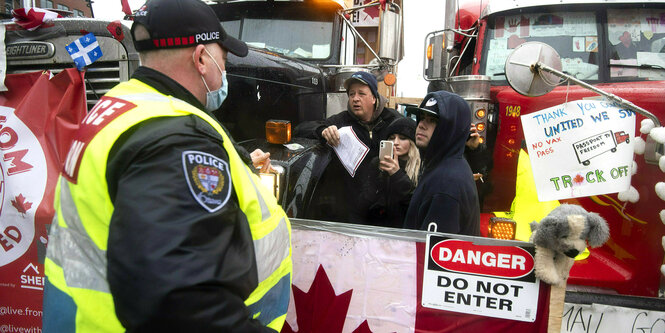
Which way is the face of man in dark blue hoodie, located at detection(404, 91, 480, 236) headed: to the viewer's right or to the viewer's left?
to the viewer's left

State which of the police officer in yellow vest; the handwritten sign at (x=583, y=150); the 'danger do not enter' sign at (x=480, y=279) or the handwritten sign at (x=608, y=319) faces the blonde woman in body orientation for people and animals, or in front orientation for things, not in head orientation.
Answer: the police officer in yellow vest

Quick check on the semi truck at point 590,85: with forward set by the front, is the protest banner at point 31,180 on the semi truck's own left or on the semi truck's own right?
on the semi truck's own right

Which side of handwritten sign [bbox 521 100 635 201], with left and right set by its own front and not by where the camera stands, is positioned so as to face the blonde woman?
right

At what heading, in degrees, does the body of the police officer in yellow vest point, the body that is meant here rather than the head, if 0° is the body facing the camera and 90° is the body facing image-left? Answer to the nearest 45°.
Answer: approximately 225°

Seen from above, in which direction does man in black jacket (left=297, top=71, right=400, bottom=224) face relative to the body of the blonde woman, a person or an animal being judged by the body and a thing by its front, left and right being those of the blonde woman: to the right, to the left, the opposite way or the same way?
the same way

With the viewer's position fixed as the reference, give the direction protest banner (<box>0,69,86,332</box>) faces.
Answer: facing the viewer

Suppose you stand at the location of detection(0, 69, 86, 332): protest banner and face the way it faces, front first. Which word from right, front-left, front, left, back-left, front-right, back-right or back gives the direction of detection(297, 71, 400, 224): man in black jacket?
left

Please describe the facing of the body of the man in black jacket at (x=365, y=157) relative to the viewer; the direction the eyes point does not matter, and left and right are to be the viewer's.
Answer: facing the viewer and to the left of the viewer

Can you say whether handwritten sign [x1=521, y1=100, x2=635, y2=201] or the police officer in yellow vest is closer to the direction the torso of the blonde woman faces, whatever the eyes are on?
the police officer in yellow vest

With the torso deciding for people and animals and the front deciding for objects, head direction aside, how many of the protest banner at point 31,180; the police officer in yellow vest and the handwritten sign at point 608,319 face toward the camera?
2

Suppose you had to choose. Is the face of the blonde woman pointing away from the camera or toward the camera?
toward the camera

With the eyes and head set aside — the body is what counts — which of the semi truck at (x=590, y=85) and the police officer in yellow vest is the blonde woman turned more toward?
the police officer in yellow vest

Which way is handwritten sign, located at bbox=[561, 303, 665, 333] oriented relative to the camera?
toward the camera

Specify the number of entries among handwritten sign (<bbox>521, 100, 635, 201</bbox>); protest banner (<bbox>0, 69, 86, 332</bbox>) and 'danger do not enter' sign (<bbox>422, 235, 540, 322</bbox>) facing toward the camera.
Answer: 3

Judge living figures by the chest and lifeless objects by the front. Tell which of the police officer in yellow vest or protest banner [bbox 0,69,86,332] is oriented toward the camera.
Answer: the protest banner

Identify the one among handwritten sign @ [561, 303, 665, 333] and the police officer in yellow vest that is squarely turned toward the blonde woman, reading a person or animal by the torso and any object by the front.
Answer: the police officer in yellow vest

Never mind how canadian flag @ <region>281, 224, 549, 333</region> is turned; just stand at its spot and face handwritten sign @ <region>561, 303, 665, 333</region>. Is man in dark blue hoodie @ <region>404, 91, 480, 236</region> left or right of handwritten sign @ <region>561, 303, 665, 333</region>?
left
